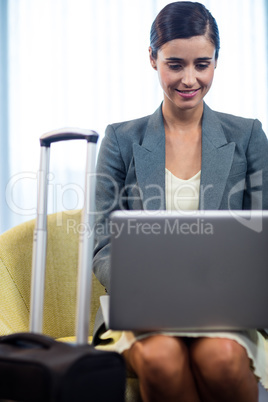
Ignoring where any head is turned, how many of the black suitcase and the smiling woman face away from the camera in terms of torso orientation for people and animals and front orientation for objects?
0

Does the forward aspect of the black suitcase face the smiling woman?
no

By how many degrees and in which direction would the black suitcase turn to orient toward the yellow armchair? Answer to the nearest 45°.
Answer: approximately 135° to its right

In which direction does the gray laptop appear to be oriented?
away from the camera

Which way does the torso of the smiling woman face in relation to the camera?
toward the camera

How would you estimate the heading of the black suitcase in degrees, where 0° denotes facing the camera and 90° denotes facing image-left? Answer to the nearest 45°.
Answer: approximately 45°

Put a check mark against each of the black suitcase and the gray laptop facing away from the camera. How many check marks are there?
1

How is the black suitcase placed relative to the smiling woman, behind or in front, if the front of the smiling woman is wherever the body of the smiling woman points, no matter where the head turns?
in front
